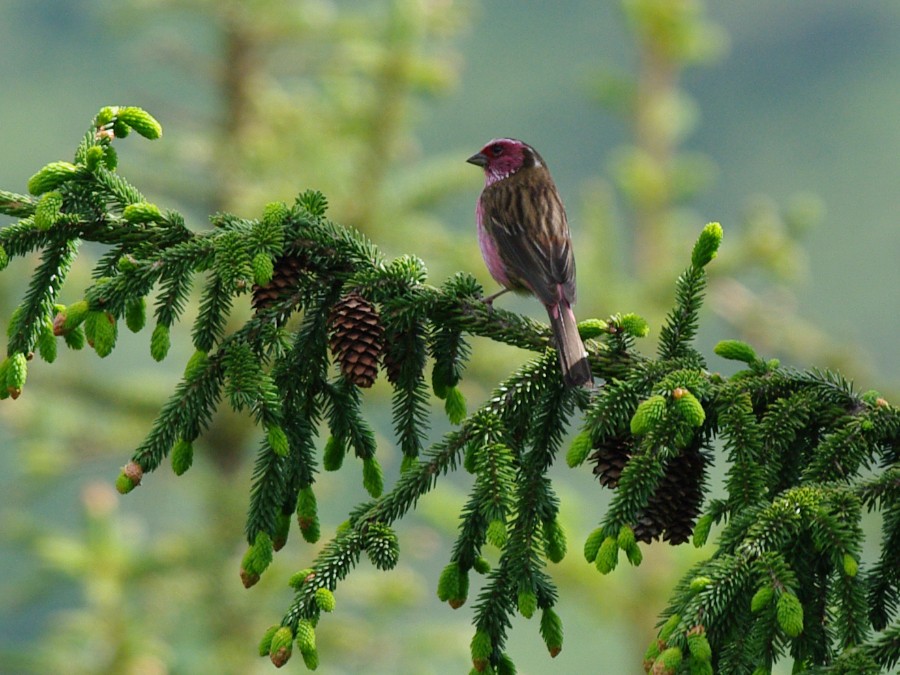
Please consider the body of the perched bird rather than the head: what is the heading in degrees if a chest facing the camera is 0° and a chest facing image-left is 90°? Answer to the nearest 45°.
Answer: approximately 135°
